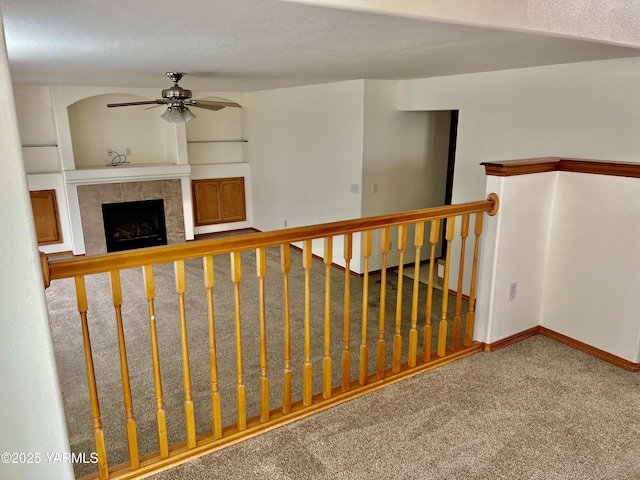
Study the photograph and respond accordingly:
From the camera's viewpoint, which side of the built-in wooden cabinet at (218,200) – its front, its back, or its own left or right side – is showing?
front

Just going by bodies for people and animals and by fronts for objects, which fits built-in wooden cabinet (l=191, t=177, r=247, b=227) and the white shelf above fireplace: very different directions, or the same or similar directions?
same or similar directions

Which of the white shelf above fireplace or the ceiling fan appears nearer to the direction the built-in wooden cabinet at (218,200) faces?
the ceiling fan

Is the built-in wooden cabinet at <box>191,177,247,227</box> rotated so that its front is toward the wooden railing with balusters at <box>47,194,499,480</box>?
yes

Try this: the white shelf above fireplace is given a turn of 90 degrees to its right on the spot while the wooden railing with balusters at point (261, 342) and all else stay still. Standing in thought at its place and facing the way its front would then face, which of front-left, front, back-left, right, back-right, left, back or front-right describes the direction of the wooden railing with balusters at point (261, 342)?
left

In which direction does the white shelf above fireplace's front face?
toward the camera

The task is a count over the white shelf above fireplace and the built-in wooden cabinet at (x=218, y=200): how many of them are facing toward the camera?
2

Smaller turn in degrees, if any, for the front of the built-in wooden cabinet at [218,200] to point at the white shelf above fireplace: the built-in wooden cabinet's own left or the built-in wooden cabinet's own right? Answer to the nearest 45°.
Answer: approximately 45° to the built-in wooden cabinet's own right

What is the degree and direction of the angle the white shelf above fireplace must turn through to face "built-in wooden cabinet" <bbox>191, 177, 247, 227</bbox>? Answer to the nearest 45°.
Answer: approximately 90° to its left

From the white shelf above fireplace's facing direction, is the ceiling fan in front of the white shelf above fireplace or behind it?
in front
